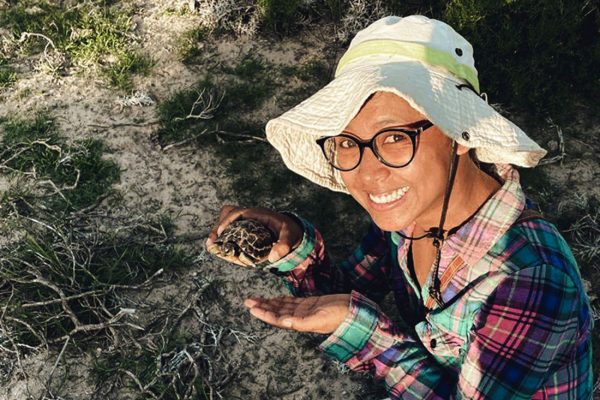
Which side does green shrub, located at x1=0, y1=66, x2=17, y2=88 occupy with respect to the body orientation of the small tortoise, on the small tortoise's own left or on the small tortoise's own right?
on the small tortoise's own right

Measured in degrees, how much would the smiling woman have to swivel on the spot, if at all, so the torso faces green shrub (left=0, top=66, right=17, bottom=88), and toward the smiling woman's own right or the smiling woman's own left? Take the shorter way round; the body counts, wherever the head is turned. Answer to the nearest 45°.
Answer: approximately 90° to the smiling woman's own right

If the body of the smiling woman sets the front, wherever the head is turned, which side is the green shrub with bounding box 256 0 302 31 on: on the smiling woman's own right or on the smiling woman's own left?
on the smiling woman's own right

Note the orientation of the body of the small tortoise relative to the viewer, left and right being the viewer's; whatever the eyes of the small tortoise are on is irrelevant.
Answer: facing the viewer and to the left of the viewer

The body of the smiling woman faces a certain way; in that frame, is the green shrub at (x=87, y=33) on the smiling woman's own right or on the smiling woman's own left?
on the smiling woman's own right

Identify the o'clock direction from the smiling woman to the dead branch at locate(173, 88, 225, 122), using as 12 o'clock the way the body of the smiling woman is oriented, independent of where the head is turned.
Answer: The dead branch is roughly at 3 o'clock from the smiling woman.
